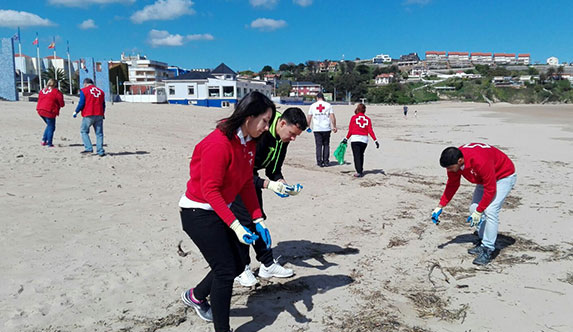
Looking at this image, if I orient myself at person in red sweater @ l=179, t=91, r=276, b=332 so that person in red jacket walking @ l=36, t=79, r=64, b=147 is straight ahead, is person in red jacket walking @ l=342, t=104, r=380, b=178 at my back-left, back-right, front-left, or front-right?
front-right

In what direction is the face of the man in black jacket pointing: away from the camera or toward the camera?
toward the camera

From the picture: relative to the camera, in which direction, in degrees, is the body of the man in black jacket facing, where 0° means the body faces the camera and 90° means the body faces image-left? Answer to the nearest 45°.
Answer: approximately 315°

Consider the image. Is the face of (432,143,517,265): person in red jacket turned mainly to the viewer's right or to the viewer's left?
to the viewer's left

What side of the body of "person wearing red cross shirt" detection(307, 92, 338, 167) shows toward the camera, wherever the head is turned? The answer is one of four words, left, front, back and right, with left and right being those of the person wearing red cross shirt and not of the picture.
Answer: back

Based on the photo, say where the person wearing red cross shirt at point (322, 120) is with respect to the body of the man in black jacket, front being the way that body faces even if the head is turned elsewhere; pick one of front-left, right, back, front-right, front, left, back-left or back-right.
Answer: back-left

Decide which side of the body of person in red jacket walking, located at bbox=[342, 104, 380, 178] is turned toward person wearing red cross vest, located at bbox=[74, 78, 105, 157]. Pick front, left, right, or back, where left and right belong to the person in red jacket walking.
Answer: left

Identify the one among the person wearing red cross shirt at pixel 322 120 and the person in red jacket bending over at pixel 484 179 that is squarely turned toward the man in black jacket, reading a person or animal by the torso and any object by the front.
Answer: the person in red jacket bending over

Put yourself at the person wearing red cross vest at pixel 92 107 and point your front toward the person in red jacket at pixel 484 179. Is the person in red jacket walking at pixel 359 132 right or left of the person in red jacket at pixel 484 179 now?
left

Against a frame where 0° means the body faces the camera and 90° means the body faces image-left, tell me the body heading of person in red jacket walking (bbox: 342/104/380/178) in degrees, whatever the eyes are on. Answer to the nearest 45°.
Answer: approximately 180°

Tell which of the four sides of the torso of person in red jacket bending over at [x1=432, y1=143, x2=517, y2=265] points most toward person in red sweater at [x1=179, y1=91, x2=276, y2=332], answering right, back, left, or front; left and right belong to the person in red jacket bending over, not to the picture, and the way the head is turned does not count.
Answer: front

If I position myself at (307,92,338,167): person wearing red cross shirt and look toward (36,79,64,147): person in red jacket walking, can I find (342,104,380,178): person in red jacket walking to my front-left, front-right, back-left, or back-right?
back-left

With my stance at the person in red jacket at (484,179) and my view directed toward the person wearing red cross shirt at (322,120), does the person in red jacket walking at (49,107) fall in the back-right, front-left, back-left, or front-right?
front-left

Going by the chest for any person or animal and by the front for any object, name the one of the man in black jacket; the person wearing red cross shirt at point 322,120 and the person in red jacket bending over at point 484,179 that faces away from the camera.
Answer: the person wearing red cross shirt

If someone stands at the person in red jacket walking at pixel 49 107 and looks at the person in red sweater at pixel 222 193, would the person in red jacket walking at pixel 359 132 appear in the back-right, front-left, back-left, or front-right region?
front-left

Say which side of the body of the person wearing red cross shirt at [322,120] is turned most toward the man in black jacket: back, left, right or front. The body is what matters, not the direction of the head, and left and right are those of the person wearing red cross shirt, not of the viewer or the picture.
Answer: back

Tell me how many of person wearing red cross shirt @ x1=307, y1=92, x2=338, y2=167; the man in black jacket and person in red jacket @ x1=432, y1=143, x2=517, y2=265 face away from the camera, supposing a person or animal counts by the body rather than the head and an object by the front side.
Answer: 1
